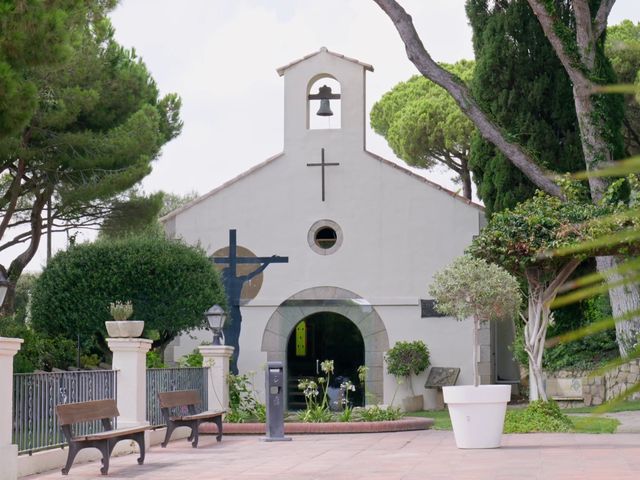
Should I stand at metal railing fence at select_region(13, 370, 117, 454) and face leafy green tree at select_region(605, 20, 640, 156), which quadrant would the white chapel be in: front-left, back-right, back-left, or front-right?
front-left

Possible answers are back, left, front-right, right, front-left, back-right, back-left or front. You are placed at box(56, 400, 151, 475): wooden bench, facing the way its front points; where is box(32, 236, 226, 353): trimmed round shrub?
back-left

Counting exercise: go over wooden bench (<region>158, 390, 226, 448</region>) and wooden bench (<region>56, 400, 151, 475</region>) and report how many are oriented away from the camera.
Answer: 0

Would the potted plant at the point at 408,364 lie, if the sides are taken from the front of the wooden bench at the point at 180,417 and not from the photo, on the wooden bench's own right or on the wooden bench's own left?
on the wooden bench's own left

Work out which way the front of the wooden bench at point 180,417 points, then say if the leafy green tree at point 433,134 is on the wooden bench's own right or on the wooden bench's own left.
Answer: on the wooden bench's own left

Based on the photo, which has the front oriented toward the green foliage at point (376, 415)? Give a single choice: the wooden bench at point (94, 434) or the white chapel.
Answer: the white chapel

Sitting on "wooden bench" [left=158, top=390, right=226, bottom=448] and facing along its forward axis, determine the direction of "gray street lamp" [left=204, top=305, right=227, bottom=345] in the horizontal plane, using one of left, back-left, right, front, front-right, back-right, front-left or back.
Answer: back-left

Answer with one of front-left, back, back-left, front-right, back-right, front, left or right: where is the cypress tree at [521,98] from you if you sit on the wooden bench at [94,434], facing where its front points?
left

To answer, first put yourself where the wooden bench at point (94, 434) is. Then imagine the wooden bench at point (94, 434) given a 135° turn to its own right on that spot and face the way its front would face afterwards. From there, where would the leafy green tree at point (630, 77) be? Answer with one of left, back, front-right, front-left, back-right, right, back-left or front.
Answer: back-right

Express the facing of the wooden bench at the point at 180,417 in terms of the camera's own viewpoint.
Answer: facing the viewer and to the right of the viewer

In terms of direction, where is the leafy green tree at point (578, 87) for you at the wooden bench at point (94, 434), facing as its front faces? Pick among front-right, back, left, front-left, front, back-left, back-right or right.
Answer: left

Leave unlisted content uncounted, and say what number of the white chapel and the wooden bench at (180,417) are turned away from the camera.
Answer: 0

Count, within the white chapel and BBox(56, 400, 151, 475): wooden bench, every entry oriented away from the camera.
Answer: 0

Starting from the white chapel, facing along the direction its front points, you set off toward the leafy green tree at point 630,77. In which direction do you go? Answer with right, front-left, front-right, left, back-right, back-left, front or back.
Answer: back-left

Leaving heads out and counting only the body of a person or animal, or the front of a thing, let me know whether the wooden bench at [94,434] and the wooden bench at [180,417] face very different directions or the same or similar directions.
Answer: same or similar directions

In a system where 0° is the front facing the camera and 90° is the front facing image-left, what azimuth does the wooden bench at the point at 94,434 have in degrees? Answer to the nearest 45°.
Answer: approximately 315°

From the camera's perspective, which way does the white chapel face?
toward the camera
